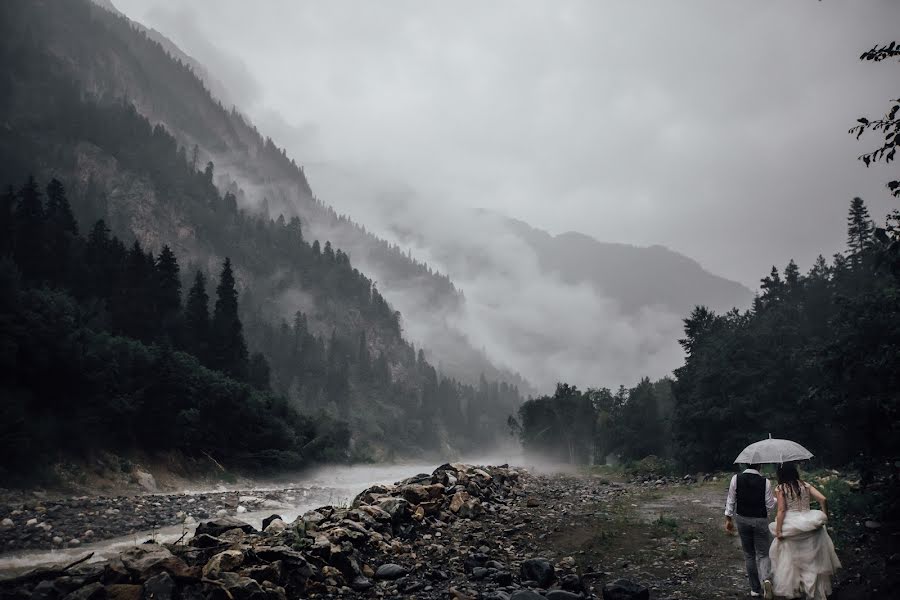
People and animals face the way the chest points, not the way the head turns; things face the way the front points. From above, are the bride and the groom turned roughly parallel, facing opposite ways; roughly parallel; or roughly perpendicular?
roughly parallel

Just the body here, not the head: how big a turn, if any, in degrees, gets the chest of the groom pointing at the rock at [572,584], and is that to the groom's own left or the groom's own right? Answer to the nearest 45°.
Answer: approximately 90° to the groom's own left

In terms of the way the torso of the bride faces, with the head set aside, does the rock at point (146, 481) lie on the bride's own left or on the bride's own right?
on the bride's own left

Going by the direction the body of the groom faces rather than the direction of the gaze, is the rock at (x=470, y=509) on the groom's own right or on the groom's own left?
on the groom's own left

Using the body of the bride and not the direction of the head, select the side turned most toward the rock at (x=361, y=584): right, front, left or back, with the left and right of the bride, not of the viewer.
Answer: left

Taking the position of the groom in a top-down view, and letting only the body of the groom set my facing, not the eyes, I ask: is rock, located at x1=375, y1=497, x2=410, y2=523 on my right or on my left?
on my left

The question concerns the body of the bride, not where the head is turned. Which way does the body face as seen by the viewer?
away from the camera

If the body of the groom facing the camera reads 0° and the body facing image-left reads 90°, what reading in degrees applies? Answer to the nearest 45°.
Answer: approximately 180°

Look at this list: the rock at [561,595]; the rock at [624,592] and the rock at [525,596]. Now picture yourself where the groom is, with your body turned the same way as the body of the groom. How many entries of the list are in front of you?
0

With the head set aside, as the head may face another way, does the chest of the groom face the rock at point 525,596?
no

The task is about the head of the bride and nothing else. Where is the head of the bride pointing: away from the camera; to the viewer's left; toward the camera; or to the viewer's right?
away from the camera

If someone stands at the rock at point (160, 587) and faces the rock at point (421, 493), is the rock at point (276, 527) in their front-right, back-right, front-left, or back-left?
front-left

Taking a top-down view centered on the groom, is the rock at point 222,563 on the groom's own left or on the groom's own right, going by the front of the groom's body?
on the groom's own left

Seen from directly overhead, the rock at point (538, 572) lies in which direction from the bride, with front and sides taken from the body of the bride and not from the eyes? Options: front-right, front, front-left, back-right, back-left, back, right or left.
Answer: left

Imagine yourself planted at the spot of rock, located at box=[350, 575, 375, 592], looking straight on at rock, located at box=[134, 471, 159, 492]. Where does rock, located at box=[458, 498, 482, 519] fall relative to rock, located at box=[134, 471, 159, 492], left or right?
right

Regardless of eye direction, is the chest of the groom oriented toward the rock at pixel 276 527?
no
